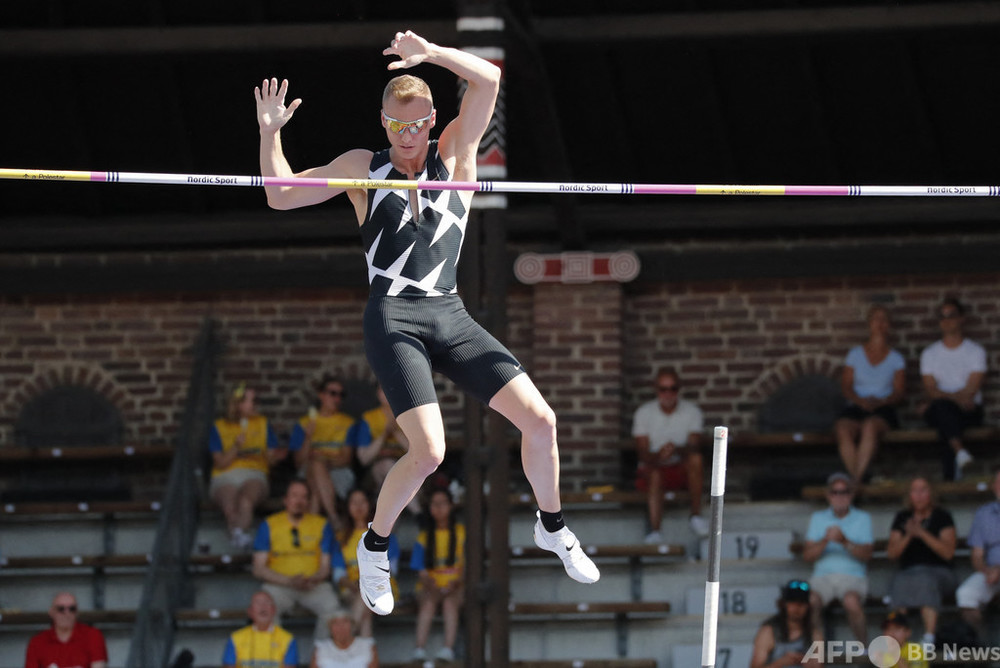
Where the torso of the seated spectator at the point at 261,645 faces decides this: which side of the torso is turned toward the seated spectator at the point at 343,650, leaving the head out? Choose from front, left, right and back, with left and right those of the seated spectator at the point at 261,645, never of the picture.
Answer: left

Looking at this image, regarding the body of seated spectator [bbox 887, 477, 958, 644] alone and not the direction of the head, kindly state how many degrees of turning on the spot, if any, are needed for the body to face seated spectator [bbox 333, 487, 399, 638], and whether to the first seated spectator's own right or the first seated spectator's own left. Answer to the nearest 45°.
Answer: approximately 90° to the first seated spectator's own right

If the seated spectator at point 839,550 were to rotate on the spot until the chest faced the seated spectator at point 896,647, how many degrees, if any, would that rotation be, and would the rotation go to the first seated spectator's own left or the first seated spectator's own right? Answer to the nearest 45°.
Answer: approximately 45° to the first seated spectator's own left

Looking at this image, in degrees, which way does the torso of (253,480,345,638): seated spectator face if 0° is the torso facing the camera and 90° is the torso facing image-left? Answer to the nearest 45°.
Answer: approximately 0°

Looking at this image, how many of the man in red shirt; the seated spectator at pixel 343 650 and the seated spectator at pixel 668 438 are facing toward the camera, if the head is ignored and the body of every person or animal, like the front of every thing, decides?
3

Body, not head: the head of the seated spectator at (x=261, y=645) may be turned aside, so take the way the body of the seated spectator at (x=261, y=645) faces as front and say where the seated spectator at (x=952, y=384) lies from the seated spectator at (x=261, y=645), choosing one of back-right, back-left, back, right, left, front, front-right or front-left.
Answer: left

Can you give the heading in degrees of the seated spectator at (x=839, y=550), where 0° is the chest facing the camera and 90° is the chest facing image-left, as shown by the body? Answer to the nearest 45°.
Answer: approximately 0°
